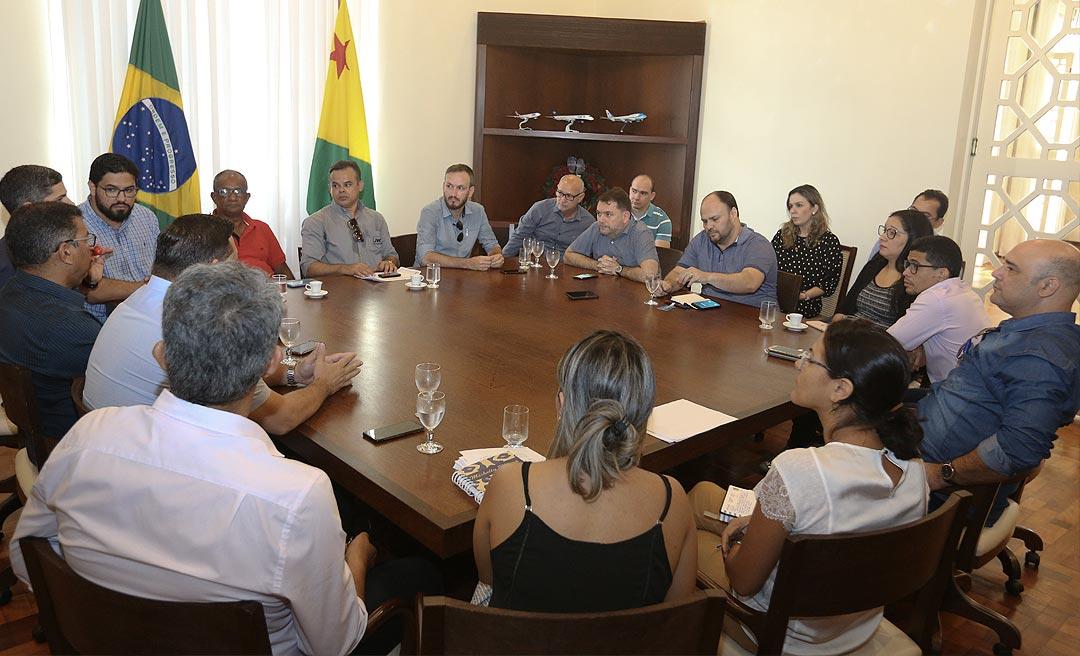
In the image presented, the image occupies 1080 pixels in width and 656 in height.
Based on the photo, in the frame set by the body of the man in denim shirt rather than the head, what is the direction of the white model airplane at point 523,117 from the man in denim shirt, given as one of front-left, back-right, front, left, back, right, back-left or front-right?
front-right

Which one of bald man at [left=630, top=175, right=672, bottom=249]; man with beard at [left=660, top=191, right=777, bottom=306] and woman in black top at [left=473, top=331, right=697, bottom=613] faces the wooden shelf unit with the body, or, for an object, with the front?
the woman in black top

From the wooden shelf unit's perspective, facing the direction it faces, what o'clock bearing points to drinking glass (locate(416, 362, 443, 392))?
The drinking glass is roughly at 12 o'clock from the wooden shelf unit.

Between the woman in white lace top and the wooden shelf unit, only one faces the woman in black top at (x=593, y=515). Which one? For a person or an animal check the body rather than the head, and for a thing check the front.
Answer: the wooden shelf unit

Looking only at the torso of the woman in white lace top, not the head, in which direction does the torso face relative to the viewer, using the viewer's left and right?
facing away from the viewer and to the left of the viewer

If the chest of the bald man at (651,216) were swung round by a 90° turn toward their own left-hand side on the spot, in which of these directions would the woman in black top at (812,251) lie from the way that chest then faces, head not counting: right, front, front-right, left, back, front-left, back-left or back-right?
front

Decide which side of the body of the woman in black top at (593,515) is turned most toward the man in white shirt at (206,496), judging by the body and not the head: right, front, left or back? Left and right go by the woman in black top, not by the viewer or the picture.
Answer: left

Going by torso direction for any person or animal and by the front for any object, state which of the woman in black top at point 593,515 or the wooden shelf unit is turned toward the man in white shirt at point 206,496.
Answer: the wooden shelf unit

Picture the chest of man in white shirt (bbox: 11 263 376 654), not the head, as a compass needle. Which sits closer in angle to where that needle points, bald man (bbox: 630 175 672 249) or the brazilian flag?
the bald man

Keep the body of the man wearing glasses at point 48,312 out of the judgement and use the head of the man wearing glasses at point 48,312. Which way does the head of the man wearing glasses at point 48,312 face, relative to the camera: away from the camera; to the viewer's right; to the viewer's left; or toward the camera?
to the viewer's right

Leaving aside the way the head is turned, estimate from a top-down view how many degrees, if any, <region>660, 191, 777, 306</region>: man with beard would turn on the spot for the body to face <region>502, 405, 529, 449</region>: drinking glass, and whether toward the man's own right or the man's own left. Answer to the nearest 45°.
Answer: approximately 45° to the man's own left

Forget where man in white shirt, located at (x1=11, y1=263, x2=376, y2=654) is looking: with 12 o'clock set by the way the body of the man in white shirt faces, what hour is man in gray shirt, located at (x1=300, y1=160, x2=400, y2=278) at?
The man in gray shirt is roughly at 11 o'clock from the man in white shirt.
